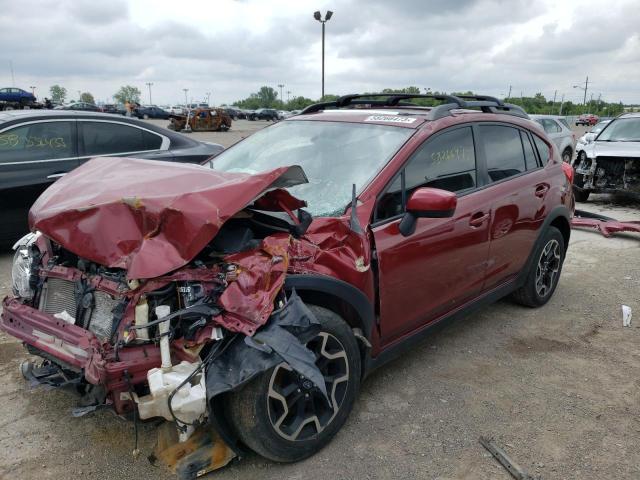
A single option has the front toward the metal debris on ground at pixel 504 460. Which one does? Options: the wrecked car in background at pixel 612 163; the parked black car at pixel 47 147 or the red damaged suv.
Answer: the wrecked car in background

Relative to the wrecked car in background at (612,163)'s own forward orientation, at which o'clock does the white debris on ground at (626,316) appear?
The white debris on ground is roughly at 12 o'clock from the wrecked car in background.

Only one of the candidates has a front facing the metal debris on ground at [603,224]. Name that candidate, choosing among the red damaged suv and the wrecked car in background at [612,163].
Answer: the wrecked car in background

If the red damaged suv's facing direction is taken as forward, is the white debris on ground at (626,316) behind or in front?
behind

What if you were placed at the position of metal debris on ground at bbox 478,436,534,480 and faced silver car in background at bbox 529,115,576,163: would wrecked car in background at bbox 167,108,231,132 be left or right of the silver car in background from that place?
left

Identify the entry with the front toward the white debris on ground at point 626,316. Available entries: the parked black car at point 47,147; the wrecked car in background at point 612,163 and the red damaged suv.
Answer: the wrecked car in background

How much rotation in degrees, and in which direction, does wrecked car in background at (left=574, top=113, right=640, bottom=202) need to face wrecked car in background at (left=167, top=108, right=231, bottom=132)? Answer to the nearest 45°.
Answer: approximately 135° to its right

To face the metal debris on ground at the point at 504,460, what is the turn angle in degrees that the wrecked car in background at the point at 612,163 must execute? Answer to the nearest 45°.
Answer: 0° — it already faces it

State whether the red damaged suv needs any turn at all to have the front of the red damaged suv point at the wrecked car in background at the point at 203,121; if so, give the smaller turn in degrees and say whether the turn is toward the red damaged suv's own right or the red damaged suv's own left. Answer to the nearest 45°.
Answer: approximately 135° to the red damaged suv's own right

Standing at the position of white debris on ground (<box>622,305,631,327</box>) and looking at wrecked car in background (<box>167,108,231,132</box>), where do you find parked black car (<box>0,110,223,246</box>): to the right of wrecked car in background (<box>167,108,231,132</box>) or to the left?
left

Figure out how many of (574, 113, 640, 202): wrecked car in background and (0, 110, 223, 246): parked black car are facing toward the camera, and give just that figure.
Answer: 1

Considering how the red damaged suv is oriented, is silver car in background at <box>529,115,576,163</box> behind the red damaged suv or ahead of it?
behind
